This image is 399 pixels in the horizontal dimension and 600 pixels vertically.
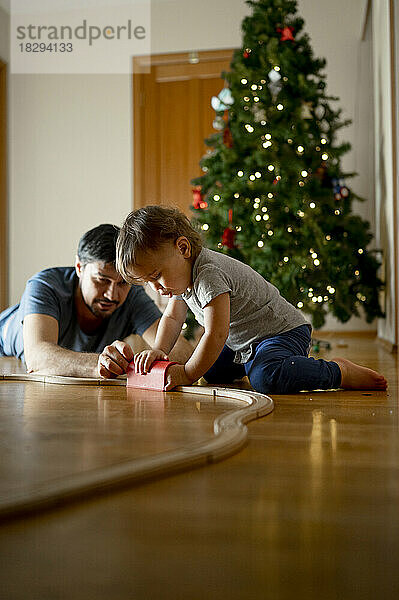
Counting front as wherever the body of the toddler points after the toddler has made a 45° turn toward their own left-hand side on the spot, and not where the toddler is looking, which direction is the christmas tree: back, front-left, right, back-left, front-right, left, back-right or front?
back-right

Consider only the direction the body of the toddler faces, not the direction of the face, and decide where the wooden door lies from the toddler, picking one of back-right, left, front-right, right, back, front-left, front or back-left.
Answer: right

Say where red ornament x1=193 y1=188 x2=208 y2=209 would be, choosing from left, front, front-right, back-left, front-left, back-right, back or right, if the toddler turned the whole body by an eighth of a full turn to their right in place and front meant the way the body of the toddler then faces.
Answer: front-right

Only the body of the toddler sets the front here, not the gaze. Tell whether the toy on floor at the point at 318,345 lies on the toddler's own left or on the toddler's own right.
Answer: on the toddler's own right

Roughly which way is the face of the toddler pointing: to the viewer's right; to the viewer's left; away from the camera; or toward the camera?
to the viewer's left

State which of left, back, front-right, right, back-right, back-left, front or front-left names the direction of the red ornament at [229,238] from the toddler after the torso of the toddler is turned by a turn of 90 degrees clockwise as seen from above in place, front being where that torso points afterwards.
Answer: front

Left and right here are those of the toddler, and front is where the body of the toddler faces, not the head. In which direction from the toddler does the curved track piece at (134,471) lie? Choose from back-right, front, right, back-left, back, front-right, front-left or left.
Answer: left

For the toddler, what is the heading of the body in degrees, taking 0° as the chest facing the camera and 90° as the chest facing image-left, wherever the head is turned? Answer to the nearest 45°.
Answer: approximately 90°
